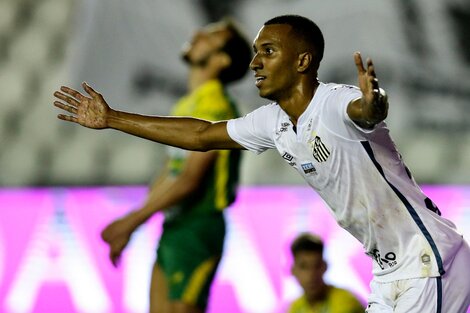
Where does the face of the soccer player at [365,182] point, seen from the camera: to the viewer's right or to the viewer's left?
to the viewer's left

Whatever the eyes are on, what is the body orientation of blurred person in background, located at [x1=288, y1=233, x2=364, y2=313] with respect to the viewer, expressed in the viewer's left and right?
facing the viewer and to the left of the viewer

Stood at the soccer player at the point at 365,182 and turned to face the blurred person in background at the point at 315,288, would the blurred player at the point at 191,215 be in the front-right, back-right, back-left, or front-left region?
front-left

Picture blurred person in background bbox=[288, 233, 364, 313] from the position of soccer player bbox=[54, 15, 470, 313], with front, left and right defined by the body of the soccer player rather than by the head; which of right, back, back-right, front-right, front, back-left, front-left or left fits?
back-right

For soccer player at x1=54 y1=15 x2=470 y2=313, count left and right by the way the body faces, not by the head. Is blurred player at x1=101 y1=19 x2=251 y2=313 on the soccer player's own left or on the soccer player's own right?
on the soccer player's own right

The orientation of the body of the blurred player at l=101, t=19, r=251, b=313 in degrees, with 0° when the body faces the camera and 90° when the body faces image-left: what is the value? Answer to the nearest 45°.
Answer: approximately 90°

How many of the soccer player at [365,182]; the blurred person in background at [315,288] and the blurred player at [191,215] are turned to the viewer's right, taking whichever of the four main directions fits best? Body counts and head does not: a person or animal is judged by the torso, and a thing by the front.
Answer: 0

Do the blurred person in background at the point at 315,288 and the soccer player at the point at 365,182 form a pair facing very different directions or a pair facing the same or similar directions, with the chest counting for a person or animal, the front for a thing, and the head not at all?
same or similar directions

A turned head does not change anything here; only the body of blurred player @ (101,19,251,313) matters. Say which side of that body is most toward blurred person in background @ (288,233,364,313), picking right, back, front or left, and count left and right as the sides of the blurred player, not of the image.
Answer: back
